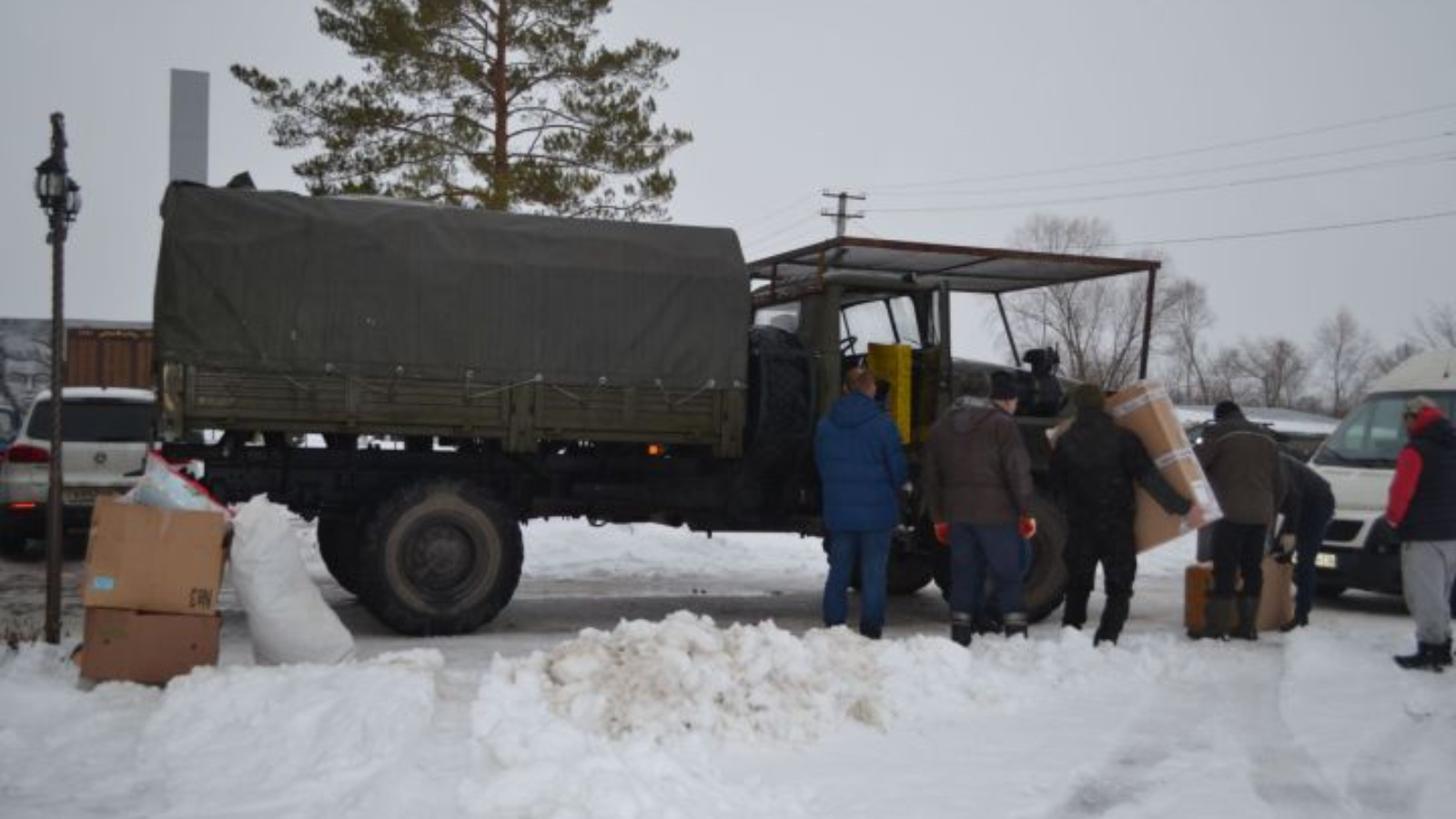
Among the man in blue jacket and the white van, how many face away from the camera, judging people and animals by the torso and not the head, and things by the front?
1

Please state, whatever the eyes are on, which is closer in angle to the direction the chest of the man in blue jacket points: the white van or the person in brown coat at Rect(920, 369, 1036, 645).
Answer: the white van

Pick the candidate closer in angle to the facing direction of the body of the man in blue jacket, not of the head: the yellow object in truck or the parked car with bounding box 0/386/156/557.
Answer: the yellow object in truck

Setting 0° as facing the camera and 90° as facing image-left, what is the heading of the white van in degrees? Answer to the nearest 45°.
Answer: approximately 45°

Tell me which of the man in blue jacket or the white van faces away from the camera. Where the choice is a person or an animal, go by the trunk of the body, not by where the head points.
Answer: the man in blue jacket

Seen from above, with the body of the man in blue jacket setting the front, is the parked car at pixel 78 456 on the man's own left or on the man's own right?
on the man's own left

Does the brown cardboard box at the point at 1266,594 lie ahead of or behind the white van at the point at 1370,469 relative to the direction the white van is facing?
ahead

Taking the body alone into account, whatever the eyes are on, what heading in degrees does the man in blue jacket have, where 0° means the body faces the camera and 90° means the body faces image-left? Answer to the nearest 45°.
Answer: approximately 180°

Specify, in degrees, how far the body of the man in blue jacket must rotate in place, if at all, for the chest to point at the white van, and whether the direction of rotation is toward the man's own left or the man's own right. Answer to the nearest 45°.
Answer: approximately 45° to the man's own right

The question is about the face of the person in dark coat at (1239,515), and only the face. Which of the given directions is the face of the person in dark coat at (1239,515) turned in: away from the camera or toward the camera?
away from the camera

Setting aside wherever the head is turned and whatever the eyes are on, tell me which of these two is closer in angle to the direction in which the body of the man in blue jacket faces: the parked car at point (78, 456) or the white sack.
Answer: the parked car

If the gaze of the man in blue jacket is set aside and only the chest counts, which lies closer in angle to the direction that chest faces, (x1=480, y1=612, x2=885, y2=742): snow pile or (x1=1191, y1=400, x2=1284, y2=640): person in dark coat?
the person in dark coat

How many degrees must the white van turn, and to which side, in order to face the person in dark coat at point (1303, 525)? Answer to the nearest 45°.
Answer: approximately 45° to its left

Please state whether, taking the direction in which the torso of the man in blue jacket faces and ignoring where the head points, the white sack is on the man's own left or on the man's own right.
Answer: on the man's own left
